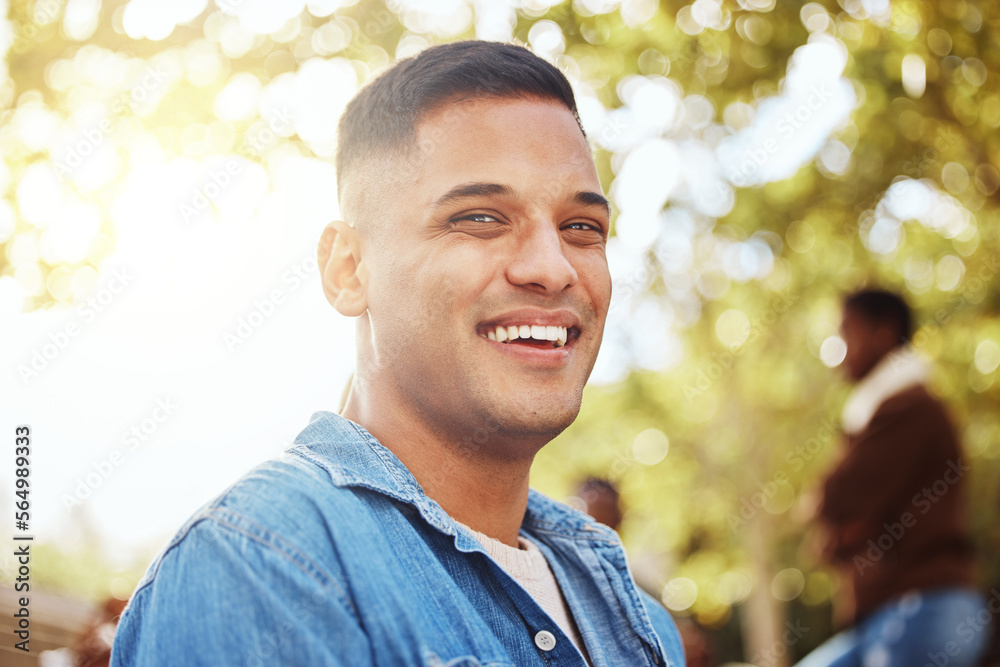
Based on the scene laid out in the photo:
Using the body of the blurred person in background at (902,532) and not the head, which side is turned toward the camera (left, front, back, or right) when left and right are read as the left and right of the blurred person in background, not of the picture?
left

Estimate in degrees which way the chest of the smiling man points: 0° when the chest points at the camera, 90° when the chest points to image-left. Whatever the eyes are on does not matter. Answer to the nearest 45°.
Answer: approximately 315°

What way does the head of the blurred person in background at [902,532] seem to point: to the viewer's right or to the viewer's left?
to the viewer's left

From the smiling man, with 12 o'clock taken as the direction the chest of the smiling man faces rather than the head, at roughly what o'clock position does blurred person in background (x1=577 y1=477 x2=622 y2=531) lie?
The blurred person in background is roughly at 8 o'clock from the smiling man.

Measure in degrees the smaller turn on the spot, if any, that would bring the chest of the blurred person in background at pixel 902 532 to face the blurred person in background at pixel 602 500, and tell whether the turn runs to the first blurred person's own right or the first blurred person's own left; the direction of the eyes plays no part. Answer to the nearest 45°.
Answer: approximately 45° to the first blurred person's own right

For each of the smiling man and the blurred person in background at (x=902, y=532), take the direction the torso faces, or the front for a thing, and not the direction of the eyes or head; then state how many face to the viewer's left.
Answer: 1

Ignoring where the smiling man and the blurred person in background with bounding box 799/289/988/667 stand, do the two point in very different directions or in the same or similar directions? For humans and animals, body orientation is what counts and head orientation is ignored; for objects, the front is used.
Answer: very different directions

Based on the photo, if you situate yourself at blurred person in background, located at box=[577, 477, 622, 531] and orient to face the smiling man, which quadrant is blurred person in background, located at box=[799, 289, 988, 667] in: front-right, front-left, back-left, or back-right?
front-left

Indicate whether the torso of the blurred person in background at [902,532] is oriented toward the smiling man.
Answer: no

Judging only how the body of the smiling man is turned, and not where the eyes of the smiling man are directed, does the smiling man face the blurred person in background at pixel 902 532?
no

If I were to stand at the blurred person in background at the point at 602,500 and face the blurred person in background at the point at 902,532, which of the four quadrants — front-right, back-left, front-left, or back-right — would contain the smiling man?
front-right
